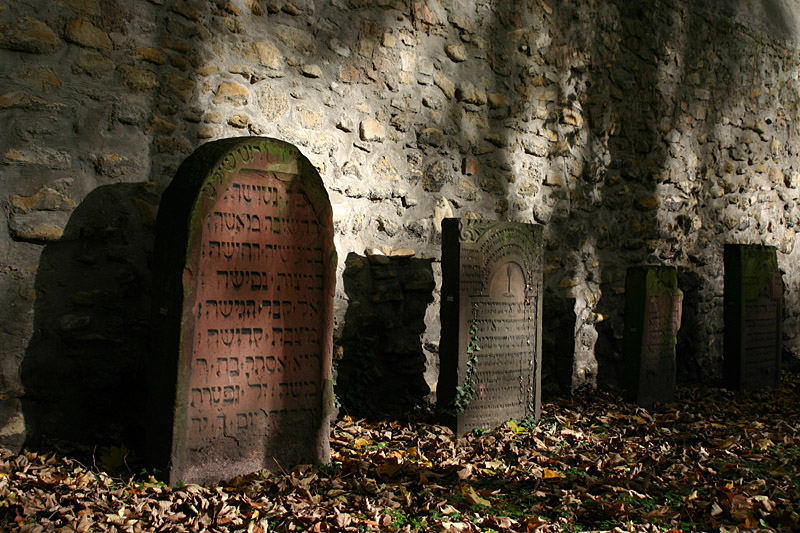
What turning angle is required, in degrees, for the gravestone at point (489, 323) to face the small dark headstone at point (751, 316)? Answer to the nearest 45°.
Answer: approximately 90° to its left

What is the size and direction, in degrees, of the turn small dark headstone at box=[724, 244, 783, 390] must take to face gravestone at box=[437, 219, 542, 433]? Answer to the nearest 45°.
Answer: approximately 90° to its right

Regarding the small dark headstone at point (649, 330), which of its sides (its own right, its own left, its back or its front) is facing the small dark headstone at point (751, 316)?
left

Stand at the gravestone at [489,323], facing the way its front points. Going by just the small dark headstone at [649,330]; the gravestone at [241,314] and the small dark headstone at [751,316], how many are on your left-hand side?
2

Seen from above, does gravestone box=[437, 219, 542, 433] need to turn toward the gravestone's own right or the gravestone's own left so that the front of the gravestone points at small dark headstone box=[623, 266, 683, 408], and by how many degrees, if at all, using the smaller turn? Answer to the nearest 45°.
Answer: approximately 90° to the gravestone's own left

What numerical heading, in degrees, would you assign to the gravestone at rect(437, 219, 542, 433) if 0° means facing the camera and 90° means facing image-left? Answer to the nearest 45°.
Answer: approximately 315°

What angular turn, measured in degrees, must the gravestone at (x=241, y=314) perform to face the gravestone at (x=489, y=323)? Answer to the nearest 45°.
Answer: approximately 90° to its left

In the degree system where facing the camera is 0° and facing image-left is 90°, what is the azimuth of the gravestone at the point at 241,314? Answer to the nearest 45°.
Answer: approximately 315°

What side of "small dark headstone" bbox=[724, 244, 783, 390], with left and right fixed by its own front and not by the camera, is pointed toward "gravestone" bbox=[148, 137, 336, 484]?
right
